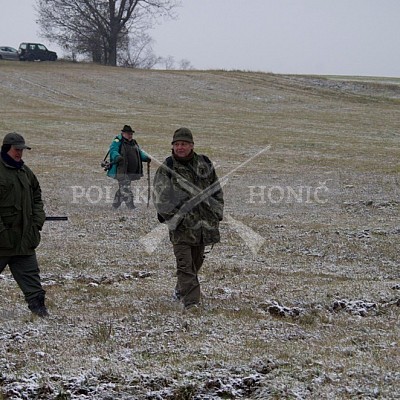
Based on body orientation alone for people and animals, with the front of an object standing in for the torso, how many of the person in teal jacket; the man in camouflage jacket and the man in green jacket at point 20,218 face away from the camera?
0

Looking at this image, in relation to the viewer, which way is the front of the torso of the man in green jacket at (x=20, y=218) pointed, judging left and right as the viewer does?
facing the viewer and to the right of the viewer

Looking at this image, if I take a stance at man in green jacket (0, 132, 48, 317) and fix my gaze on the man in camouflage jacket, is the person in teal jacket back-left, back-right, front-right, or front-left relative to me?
front-left

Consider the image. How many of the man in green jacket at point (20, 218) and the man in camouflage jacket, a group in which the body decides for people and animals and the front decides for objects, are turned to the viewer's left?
0

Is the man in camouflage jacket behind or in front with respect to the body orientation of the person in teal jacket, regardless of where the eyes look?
in front

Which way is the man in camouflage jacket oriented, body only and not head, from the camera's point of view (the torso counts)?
toward the camera

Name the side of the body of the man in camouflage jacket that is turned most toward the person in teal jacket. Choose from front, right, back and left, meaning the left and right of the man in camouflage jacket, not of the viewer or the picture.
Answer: back

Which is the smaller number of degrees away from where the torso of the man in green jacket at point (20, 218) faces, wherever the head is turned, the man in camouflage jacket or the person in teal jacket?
the man in camouflage jacket

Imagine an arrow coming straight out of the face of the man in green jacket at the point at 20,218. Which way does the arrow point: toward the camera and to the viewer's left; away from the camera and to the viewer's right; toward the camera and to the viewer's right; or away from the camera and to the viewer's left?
toward the camera and to the viewer's right

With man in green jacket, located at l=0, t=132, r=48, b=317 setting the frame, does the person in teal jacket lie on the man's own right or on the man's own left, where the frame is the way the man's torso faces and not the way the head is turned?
on the man's own left

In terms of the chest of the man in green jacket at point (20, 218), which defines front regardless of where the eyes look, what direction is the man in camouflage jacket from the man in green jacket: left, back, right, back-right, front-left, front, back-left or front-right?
front-left

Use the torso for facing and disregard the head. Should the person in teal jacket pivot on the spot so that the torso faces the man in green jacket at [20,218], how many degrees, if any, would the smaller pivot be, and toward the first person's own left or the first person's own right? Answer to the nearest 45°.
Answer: approximately 45° to the first person's own right

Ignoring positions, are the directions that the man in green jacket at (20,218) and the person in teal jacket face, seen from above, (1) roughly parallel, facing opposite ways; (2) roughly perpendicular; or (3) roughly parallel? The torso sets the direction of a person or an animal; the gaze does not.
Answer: roughly parallel

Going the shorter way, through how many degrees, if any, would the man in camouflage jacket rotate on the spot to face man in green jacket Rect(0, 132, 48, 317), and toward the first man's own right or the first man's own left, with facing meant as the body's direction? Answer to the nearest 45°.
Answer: approximately 90° to the first man's own right

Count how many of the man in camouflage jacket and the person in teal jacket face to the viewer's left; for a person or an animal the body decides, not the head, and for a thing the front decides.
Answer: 0
